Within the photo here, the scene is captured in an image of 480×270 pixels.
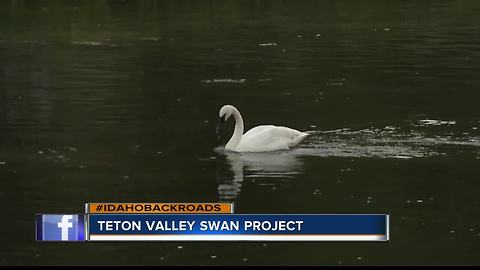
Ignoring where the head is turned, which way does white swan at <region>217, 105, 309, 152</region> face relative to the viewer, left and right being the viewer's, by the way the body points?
facing to the left of the viewer
